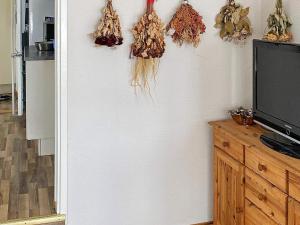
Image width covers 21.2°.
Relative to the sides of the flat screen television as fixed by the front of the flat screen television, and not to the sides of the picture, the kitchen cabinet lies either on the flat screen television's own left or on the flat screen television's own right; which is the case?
on the flat screen television's own right

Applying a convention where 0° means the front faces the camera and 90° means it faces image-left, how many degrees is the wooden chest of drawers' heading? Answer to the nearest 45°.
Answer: approximately 45°

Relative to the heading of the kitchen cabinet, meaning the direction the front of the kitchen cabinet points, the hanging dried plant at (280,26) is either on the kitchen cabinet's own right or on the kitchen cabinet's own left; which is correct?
on the kitchen cabinet's own left

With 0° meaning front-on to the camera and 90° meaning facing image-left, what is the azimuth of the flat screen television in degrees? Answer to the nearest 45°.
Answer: approximately 45°

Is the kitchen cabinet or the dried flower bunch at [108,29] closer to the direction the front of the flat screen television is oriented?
the dried flower bunch

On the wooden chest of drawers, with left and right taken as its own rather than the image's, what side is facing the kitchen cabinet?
right

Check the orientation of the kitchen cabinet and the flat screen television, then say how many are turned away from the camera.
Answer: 0

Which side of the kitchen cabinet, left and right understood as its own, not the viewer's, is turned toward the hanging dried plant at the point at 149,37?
left
